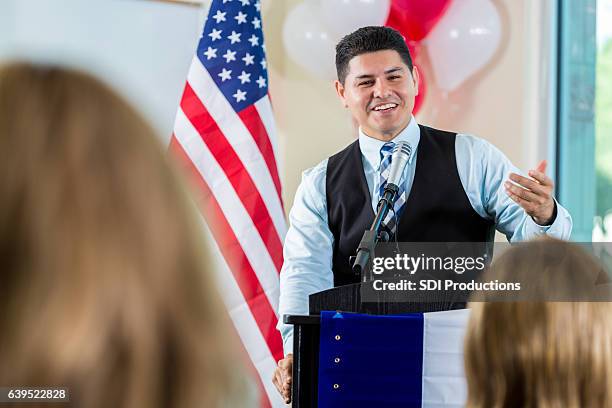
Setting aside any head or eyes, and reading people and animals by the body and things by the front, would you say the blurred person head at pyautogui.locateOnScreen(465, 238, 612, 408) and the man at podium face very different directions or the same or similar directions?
very different directions

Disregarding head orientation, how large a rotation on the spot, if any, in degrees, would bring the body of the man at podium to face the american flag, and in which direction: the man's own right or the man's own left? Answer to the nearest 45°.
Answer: approximately 135° to the man's own right

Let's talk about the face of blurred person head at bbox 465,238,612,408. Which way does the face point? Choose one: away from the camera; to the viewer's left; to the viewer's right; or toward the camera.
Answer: away from the camera

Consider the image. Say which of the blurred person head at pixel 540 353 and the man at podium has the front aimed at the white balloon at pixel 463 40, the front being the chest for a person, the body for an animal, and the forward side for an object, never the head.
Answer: the blurred person head

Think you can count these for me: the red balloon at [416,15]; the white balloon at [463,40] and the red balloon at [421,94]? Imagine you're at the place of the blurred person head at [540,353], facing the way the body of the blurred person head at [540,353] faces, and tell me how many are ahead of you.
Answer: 3

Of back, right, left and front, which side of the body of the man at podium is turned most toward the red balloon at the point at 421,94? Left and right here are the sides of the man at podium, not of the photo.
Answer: back

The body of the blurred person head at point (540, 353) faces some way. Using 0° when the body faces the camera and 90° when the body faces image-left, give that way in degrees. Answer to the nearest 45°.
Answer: approximately 180°

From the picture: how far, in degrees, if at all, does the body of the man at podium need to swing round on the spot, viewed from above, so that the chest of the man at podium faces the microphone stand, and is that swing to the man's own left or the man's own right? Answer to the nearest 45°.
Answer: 0° — they already face it

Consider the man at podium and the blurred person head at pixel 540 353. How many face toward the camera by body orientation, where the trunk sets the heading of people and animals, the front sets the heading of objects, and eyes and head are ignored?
1

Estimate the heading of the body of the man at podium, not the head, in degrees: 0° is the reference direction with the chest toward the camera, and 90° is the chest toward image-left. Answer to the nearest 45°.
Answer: approximately 0°
